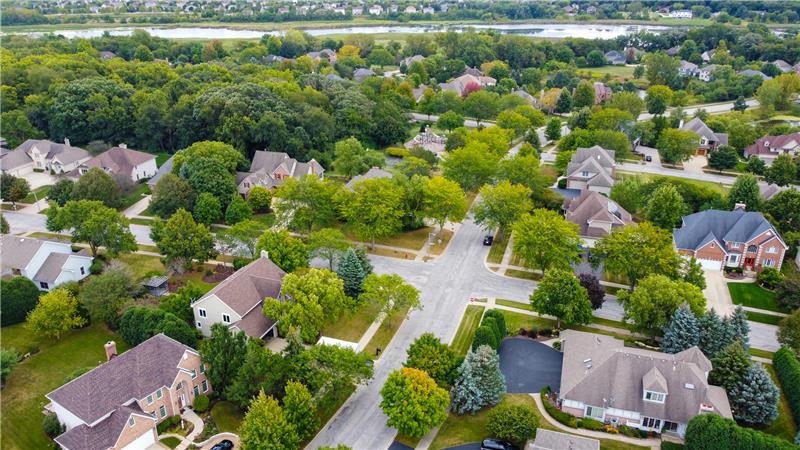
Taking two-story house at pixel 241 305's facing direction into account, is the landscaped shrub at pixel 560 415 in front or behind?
in front

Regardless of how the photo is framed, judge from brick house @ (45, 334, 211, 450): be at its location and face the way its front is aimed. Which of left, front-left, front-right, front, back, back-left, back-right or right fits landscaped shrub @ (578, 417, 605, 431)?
front

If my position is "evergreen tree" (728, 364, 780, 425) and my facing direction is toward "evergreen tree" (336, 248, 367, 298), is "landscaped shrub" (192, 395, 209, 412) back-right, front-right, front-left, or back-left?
front-left

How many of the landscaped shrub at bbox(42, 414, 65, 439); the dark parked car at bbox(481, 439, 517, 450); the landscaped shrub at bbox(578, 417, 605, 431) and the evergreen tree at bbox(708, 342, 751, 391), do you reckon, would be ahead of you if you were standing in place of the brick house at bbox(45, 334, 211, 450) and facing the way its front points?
3

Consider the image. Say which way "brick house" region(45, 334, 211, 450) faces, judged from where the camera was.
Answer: facing the viewer and to the right of the viewer

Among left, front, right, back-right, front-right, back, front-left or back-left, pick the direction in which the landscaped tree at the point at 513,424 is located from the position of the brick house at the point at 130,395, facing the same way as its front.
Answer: front

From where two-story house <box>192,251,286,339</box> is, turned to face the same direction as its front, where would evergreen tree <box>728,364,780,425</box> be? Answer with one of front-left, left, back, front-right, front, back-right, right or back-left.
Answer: front

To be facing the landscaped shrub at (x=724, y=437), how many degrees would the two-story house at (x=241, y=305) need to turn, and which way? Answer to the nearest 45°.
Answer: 0° — it already faces it

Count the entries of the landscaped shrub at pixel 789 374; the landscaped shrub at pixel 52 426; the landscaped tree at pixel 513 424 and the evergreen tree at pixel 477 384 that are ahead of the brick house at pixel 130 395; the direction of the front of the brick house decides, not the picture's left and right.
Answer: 3

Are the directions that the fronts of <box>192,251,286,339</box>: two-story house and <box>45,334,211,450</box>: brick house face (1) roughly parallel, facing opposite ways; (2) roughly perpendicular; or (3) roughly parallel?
roughly parallel

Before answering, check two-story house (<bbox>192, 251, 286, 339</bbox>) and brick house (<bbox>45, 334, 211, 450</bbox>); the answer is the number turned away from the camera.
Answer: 0

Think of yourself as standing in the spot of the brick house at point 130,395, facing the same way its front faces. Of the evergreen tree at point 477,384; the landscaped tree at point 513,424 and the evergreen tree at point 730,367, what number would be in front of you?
3

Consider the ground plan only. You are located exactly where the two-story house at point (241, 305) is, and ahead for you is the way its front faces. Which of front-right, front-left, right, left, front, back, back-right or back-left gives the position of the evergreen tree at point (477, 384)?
front

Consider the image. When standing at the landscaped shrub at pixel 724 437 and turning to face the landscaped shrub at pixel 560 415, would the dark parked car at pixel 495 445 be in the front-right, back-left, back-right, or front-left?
front-left

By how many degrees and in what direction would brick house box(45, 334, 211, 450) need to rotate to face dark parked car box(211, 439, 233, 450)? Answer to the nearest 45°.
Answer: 0° — it already faces it

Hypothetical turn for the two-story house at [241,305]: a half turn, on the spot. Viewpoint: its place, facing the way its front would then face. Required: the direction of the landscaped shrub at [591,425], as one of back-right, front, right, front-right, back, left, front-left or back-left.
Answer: back

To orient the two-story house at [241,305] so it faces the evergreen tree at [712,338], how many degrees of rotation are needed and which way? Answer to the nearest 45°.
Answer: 0° — it already faces it
